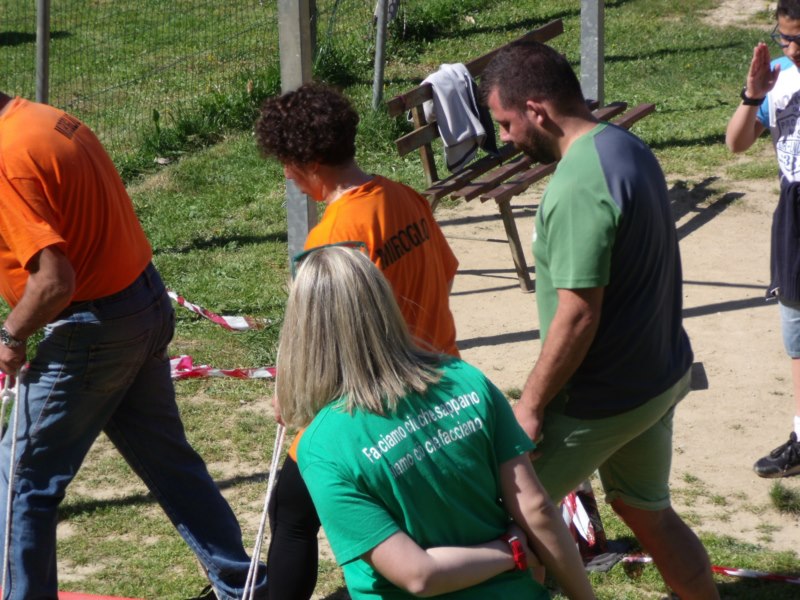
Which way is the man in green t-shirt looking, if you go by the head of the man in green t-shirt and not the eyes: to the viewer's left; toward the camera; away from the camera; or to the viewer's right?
to the viewer's left

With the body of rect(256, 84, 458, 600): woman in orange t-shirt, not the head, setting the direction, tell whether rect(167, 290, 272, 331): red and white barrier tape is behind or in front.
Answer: in front

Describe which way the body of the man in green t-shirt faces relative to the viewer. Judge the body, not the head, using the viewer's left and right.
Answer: facing to the left of the viewer

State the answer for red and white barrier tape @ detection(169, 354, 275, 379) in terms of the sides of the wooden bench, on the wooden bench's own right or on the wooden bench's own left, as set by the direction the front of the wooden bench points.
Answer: on the wooden bench's own right

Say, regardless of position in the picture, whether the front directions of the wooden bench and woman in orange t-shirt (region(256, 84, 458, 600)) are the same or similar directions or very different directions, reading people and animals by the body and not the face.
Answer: very different directions

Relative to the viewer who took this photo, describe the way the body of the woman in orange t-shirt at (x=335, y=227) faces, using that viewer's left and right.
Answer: facing away from the viewer and to the left of the viewer

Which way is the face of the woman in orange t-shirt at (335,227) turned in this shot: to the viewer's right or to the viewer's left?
to the viewer's left

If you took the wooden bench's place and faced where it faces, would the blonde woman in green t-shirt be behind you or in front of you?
in front

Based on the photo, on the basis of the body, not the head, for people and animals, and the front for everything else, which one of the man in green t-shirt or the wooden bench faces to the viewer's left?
the man in green t-shirt

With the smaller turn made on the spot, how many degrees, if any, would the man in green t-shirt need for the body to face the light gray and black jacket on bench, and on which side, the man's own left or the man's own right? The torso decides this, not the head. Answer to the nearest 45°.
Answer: approximately 90° to the man's own right

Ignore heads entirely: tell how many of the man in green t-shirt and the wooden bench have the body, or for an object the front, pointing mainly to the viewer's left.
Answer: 1
